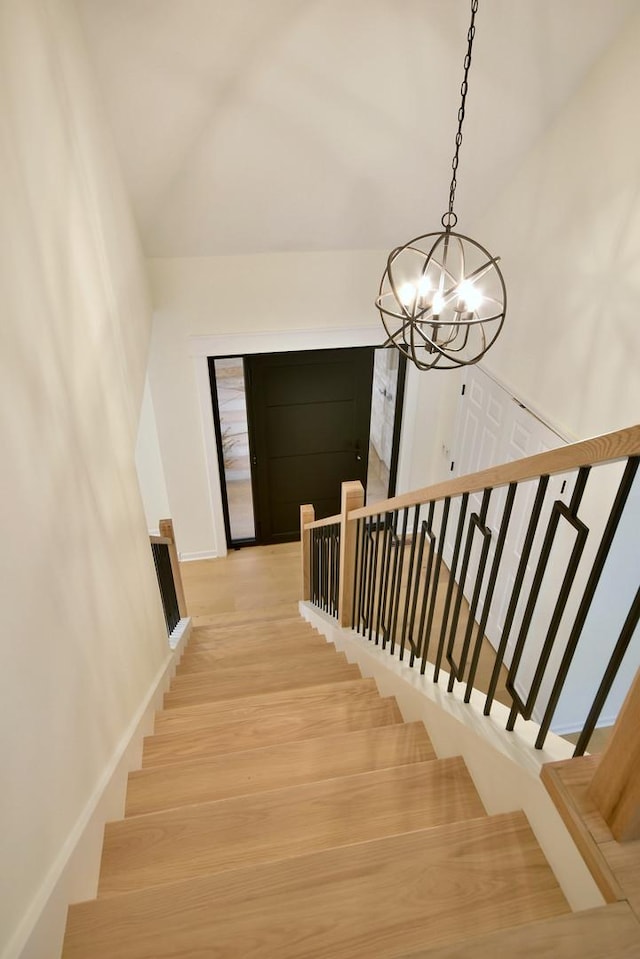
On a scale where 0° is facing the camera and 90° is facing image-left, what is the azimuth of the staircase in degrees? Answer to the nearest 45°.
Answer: approximately 180°

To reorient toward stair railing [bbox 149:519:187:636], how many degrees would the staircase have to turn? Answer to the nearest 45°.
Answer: approximately 45° to its left

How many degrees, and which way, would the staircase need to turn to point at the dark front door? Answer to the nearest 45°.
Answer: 0° — it already faces it
